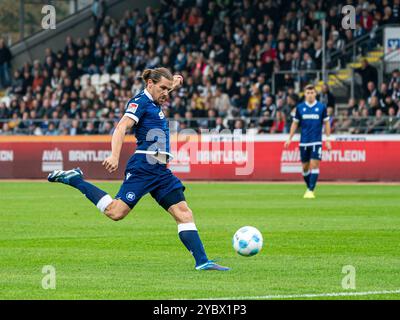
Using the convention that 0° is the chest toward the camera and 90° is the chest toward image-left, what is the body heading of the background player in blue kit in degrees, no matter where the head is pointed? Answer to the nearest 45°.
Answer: approximately 0°

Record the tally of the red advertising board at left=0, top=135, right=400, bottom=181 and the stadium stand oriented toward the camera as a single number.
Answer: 2

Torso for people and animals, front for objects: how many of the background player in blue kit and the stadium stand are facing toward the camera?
2

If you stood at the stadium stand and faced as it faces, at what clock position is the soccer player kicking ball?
The soccer player kicking ball is roughly at 12 o'clock from the stadium stand.

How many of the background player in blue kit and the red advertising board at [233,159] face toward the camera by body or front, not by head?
2

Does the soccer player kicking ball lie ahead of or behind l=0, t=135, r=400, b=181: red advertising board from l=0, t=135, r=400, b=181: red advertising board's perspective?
ahead

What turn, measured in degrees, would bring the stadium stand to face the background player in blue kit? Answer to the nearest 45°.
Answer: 0° — it already faces them

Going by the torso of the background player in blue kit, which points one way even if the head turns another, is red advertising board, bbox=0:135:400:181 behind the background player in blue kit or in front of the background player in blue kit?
behind

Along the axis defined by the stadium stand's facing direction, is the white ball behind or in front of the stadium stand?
in front

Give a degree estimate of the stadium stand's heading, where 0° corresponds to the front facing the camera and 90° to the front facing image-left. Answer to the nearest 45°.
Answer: approximately 0°

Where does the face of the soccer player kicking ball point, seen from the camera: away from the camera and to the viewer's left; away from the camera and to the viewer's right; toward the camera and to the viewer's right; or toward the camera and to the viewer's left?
toward the camera and to the viewer's right
